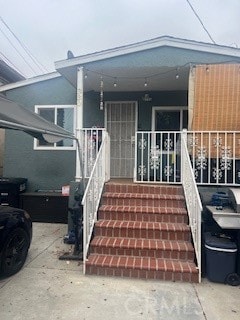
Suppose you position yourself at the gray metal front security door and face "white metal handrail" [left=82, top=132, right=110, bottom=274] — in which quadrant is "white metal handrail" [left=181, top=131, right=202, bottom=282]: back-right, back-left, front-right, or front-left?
front-left

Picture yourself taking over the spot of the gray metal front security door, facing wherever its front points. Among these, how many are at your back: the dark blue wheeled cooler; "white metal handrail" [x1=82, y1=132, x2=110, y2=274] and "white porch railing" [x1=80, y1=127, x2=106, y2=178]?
0

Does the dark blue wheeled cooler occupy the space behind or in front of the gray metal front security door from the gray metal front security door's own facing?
in front

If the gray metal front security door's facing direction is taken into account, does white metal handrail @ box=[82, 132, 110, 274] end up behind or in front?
in front

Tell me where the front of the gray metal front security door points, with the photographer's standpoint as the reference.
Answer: facing the viewer

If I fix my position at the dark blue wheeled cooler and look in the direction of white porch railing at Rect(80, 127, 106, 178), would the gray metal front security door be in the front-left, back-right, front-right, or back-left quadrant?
front-right

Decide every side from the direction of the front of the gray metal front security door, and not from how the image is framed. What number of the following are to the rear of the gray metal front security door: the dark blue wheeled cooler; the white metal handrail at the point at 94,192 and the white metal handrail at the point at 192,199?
0
